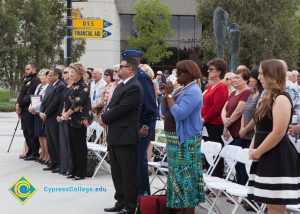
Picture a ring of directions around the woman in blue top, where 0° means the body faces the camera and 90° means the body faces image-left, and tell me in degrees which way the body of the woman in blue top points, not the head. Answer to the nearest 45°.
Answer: approximately 90°

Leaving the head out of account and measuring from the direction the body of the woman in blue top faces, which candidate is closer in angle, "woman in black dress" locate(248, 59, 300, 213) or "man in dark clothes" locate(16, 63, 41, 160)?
the man in dark clothes

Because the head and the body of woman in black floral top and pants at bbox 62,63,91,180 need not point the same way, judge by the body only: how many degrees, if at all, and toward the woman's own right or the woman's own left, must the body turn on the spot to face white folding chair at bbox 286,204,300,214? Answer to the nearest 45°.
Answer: approximately 135° to the woman's own left

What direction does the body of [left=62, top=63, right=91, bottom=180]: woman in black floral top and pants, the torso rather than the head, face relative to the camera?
to the viewer's left

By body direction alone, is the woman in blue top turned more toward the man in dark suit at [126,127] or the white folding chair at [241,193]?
the man in dark suit

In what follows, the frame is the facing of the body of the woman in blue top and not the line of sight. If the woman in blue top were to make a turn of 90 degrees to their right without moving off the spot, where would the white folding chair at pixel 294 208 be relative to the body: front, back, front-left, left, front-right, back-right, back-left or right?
back-right

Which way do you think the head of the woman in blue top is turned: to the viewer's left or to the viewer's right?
to the viewer's left

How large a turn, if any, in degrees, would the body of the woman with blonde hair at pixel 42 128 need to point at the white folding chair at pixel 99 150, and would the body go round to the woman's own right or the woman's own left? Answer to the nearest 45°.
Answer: approximately 90° to the woman's own left

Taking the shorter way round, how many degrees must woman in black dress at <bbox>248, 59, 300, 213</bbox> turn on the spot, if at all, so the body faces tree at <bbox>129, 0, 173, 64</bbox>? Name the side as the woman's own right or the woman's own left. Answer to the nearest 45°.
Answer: approximately 90° to the woman's own right

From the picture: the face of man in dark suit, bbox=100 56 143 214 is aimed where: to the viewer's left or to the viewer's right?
to the viewer's left

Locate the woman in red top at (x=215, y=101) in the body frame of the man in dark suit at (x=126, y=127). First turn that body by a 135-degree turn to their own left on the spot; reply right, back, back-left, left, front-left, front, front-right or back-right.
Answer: left

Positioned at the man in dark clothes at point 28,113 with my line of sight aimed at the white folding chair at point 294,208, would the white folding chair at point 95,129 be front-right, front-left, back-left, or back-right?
front-left

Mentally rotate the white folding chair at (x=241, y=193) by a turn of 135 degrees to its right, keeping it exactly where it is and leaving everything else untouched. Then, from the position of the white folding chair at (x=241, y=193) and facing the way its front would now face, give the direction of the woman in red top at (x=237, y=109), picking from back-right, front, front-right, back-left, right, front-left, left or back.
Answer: front
